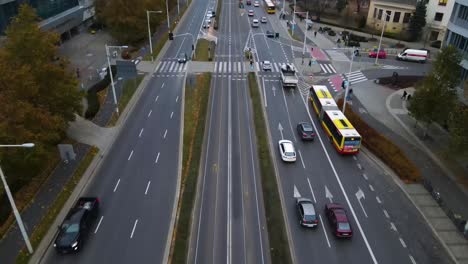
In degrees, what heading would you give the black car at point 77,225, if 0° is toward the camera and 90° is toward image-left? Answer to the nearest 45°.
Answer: approximately 45°

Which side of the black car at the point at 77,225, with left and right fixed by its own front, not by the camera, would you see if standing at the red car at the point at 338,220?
left

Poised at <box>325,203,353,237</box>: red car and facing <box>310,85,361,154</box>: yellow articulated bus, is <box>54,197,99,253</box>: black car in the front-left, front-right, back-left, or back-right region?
back-left

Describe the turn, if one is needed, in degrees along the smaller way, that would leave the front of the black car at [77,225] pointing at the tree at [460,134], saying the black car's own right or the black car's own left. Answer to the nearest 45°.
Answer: approximately 135° to the black car's own left

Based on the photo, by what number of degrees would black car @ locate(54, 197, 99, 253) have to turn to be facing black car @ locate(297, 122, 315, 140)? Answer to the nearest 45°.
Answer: approximately 135° to its left

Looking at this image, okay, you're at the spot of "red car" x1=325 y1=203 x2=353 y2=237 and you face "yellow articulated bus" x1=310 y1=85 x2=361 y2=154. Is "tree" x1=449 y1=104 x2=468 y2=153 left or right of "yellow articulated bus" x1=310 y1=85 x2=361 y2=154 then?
right

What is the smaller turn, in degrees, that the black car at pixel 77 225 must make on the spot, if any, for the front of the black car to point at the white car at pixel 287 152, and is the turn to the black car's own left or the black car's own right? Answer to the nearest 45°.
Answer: approximately 135° to the black car's own left

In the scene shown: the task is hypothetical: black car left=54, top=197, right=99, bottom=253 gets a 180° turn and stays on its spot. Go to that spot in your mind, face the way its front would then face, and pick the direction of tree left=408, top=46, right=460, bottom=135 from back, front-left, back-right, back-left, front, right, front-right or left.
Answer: front-right
